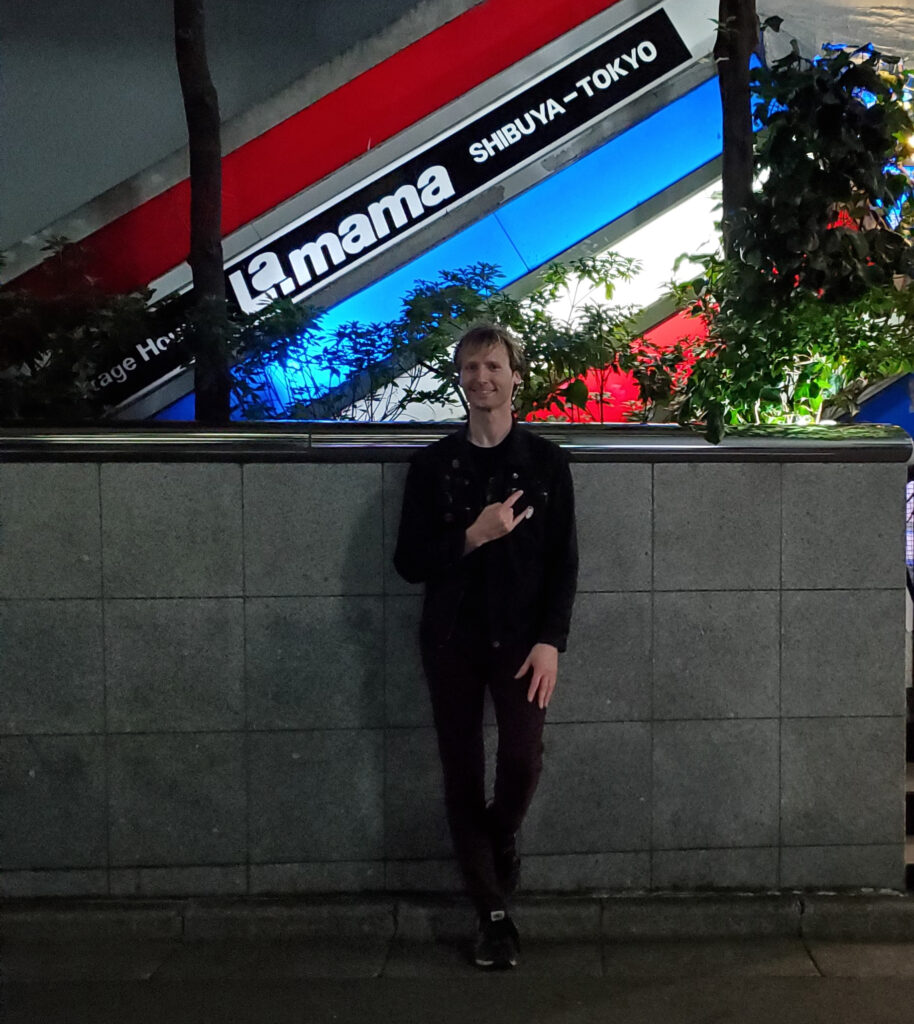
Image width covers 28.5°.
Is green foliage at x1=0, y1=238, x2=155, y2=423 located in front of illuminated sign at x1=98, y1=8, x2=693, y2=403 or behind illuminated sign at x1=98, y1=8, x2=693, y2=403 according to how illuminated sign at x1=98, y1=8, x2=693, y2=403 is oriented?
in front

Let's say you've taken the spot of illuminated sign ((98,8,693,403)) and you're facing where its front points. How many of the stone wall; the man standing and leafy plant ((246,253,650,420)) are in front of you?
3

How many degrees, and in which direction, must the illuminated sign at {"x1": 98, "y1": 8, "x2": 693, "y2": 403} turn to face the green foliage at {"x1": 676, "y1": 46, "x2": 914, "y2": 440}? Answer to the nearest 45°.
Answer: approximately 90° to its left

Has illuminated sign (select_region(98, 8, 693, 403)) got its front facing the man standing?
yes

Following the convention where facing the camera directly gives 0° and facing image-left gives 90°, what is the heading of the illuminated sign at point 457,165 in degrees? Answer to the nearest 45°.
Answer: approximately 0°

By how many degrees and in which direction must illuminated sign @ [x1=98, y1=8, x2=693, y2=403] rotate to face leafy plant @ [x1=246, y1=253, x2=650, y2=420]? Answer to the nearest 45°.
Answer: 0° — it already faces it

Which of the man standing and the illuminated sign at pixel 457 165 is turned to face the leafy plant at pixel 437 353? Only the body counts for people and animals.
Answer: the illuminated sign

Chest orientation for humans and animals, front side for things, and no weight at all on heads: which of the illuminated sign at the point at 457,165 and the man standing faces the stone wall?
the illuminated sign

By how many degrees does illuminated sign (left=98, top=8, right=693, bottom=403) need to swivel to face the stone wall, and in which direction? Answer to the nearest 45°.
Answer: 0° — it already faces it
